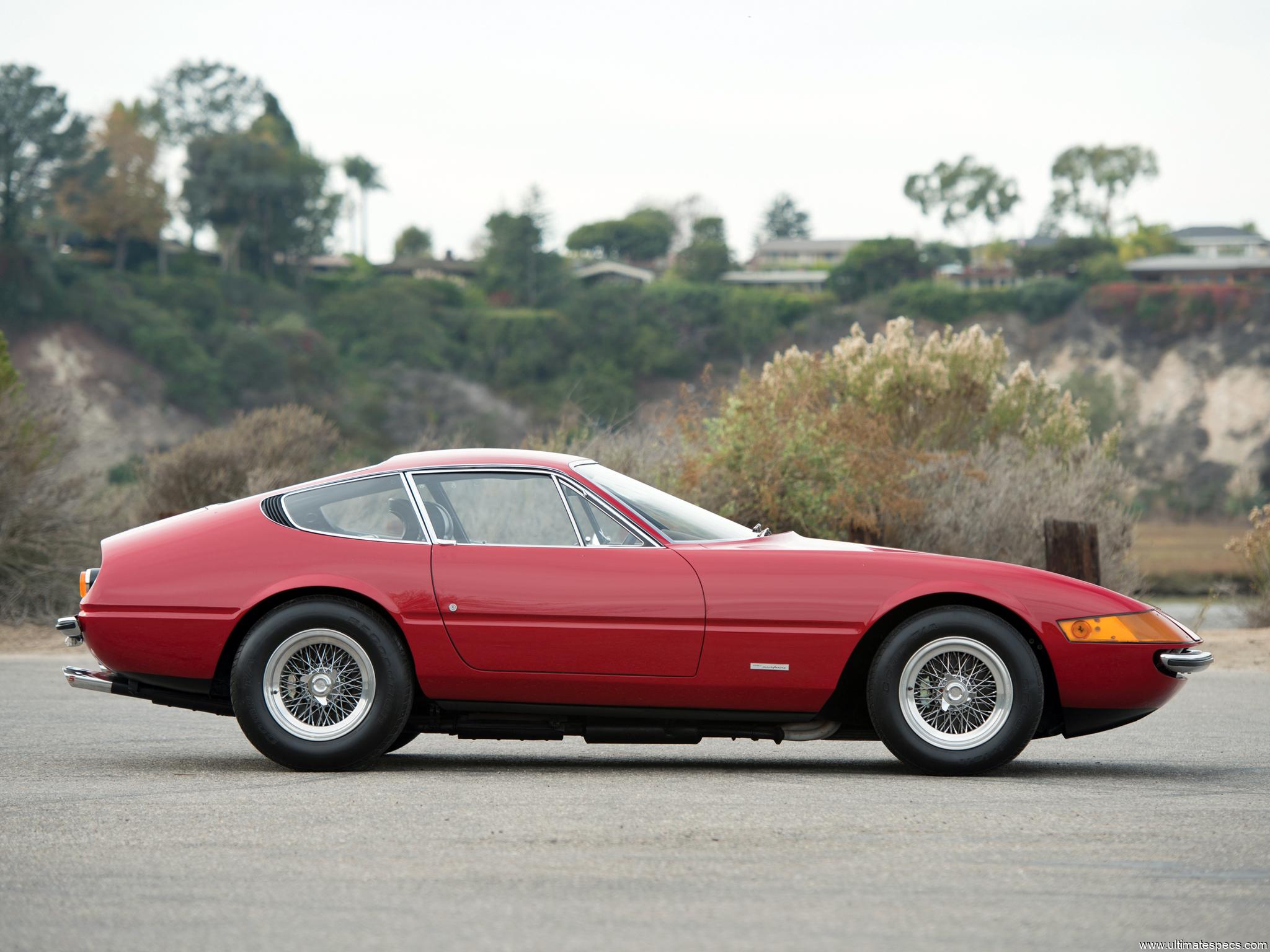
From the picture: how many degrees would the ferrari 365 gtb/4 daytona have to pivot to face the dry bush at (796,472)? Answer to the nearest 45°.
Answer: approximately 90° to its left

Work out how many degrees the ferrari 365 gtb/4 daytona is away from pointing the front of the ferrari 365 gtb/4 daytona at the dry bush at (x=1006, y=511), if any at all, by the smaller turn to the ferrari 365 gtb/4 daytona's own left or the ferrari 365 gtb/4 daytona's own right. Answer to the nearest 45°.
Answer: approximately 90° to the ferrari 365 gtb/4 daytona's own left

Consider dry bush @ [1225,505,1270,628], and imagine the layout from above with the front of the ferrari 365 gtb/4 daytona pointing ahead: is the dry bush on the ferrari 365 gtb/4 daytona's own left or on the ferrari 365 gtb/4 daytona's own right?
on the ferrari 365 gtb/4 daytona's own left

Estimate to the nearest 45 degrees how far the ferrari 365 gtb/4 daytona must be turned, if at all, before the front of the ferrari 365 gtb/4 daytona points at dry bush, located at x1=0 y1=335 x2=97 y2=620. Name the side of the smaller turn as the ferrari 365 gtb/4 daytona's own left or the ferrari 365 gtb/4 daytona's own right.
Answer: approximately 135° to the ferrari 365 gtb/4 daytona's own left

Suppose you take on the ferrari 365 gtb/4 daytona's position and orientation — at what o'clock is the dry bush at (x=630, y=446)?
The dry bush is roughly at 9 o'clock from the ferrari 365 gtb/4 daytona.

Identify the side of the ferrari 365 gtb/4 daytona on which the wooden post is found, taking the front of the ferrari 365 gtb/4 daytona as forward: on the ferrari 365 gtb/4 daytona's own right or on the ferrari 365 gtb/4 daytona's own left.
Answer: on the ferrari 365 gtb/4 daytona's own left

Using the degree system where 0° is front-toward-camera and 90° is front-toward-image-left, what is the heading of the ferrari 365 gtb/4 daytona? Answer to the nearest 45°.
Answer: approximately 270°
